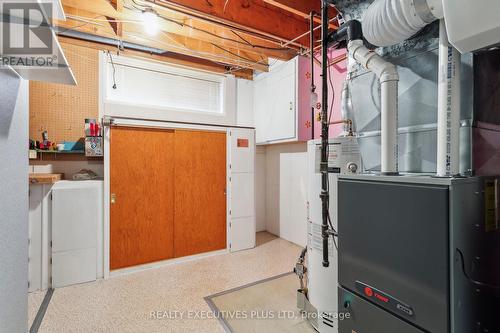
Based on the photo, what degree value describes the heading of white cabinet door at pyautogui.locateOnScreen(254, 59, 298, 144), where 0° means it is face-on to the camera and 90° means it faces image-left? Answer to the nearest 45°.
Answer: approximately 45°

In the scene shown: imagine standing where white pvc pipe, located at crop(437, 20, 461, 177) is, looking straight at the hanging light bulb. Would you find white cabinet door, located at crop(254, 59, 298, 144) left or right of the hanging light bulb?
right

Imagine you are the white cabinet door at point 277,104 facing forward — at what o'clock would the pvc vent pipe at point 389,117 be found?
The pvc vent pipe is roughly at 10 o'clock from the white cabinet door.

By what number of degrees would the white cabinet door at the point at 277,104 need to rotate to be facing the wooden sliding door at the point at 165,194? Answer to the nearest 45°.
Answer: approximately 45° to its right

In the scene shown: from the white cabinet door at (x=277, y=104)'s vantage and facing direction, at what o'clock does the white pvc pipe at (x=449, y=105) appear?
The white pvc pipe is roughly at 10 o'clock from the white cabinet door.

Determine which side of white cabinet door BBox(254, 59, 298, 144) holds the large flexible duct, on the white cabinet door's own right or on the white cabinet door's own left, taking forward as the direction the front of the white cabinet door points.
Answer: on the white cabinet door's own left

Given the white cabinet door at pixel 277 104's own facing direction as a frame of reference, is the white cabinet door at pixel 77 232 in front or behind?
in front

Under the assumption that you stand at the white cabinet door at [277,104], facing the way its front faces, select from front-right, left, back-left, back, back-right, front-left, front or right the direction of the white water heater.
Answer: front-left
